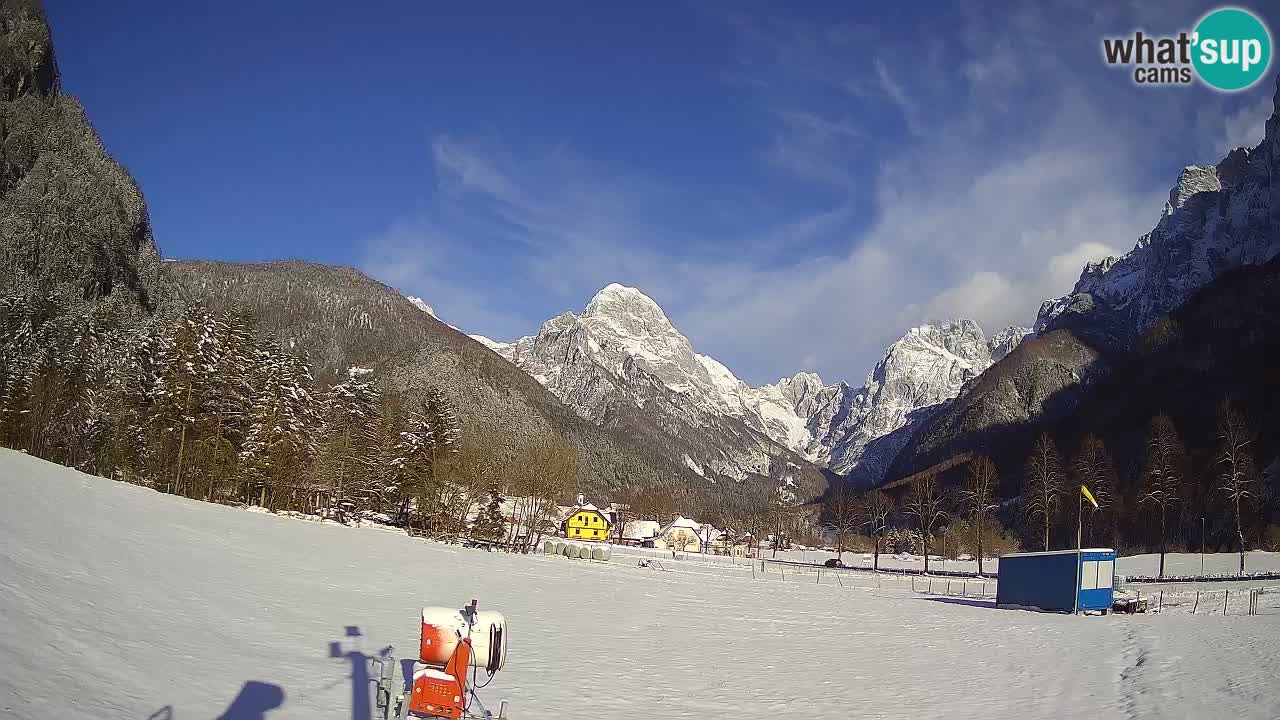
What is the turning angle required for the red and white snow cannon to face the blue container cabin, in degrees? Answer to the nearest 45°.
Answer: approximately 45° to its left

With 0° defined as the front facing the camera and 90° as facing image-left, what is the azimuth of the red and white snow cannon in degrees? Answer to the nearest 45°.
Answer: approximately 270°
